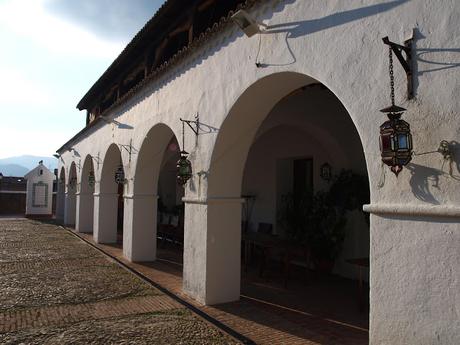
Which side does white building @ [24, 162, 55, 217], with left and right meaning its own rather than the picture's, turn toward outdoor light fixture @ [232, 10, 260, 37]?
front

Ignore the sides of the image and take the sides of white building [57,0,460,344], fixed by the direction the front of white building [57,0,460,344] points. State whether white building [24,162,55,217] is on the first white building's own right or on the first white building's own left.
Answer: on the first white building's own right

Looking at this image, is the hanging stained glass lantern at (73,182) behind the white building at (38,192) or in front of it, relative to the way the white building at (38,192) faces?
in front

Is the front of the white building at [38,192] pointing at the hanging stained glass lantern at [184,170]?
yes

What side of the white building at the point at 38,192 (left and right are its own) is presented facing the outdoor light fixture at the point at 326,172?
front

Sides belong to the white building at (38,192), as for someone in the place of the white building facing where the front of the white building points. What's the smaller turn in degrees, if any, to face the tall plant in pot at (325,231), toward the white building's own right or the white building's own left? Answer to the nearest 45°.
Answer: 0° — it already faces it

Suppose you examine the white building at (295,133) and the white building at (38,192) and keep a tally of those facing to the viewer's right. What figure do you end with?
0

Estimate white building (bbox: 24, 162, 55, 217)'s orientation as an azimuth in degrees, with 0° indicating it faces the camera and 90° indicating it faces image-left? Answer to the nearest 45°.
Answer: approximately 0°

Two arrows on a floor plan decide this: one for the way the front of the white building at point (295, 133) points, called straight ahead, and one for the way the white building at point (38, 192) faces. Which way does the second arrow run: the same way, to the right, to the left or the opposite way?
to the left

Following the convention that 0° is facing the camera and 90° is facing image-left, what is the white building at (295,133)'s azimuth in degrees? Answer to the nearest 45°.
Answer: approximately 45°
